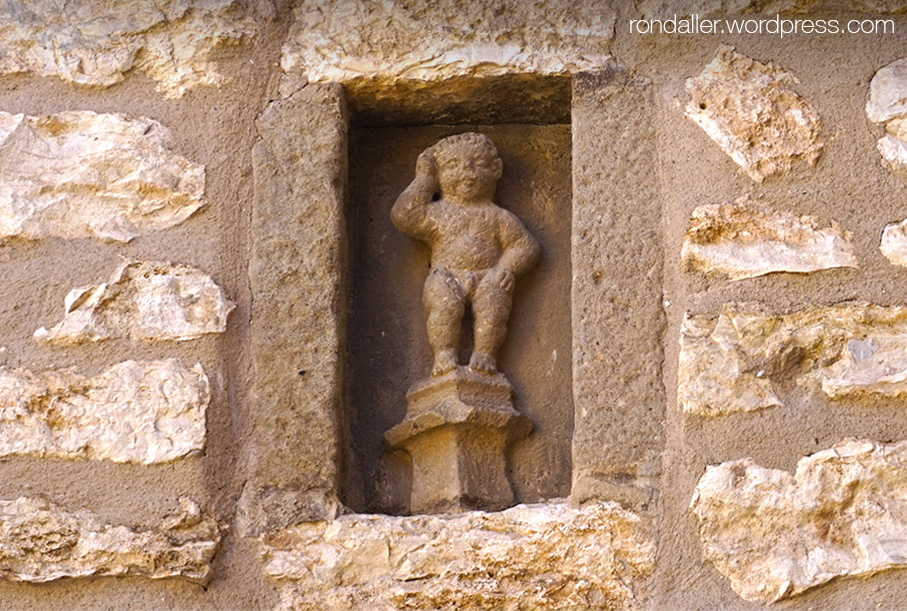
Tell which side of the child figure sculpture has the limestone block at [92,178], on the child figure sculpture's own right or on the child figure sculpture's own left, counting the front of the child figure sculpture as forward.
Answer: on the child figure sculpture's own right

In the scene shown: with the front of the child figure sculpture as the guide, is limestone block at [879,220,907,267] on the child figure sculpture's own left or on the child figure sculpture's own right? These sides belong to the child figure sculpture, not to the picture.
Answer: on the child figure sculpture's own left

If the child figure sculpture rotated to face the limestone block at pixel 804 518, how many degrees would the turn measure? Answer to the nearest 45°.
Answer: approximately 45° to its left

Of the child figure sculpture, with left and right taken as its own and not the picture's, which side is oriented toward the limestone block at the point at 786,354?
left

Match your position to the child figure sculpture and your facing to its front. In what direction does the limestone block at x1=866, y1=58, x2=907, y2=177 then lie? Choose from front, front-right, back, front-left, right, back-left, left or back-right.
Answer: left

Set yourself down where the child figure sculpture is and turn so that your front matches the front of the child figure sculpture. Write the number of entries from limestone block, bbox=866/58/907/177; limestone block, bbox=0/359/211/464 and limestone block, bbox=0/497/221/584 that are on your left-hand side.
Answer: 1

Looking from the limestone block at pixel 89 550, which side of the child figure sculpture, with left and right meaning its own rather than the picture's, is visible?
right

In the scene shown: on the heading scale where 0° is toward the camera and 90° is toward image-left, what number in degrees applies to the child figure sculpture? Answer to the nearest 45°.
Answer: approximately 0°

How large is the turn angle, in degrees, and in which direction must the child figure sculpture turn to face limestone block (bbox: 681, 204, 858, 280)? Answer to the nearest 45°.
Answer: approximately 90° to its left

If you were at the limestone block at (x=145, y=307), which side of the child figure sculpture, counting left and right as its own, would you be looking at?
right

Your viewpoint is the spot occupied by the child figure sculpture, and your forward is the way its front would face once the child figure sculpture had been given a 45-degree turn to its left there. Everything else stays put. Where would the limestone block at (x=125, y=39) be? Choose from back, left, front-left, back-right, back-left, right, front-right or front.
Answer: back-right
